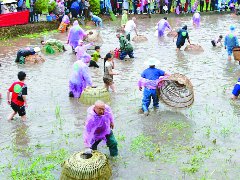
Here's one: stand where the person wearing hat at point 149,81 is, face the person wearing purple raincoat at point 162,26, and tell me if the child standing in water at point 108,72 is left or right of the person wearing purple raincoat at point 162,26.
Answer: left

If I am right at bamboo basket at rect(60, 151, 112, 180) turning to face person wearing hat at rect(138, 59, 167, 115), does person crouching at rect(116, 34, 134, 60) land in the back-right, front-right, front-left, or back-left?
front-left

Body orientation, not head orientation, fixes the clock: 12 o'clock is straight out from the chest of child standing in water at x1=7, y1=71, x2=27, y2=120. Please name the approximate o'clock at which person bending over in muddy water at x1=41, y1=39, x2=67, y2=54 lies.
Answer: The person bending over in muddy water is roughly at 11 o'clock from the child standing in water.

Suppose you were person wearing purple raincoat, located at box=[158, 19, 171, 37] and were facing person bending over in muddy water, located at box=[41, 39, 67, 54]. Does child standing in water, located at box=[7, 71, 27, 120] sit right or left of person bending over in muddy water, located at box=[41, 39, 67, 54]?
left

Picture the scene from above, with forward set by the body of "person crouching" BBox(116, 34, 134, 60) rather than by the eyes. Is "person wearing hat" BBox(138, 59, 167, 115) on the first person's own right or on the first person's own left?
on the first person's own left
